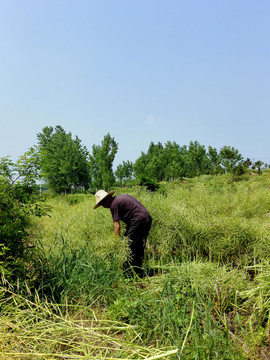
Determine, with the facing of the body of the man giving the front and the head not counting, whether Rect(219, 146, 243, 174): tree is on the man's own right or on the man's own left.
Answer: on the man's own right

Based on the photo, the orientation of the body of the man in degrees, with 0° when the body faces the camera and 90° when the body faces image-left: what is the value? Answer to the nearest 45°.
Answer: approximately 90°

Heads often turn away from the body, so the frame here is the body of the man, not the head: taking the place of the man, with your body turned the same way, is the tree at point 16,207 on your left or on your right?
on your left

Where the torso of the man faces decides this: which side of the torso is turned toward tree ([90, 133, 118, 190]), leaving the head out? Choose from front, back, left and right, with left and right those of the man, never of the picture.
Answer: right

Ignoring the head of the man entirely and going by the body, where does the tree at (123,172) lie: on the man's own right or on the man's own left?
on the man's own right
